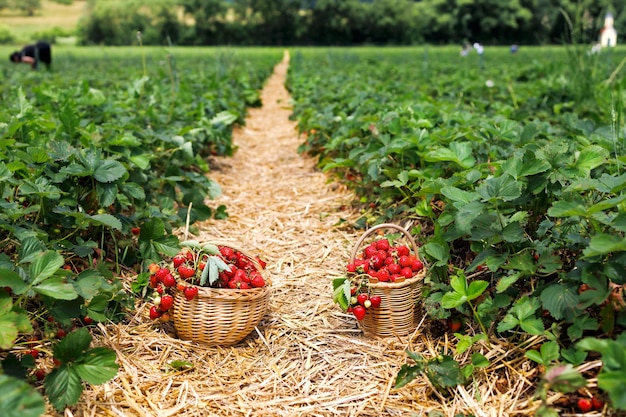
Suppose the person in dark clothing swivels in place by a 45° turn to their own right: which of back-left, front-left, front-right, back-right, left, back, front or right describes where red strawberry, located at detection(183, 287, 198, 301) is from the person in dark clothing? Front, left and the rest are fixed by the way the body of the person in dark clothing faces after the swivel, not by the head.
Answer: back-left

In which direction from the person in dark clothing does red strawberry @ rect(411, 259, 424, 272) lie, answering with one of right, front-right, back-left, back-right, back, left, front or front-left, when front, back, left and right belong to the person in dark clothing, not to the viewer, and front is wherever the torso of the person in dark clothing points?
left

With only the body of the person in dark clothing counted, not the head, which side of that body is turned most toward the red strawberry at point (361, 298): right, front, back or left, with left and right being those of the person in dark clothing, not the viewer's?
left

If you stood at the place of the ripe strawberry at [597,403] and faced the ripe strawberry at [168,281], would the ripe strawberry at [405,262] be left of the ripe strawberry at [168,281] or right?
right

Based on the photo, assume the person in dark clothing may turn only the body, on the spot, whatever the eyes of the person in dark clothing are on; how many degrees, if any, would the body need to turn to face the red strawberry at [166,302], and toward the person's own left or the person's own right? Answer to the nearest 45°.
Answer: approximately 90° to the person's own left

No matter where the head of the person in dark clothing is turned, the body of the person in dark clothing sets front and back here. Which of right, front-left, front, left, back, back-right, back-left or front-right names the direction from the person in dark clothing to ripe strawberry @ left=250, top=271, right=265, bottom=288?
left

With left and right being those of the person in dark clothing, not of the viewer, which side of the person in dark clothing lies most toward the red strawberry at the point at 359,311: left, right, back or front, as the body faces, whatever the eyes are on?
left

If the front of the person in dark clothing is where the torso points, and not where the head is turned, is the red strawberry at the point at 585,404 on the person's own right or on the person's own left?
on the person's own left

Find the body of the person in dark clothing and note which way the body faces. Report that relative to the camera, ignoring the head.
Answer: to the viewer's left

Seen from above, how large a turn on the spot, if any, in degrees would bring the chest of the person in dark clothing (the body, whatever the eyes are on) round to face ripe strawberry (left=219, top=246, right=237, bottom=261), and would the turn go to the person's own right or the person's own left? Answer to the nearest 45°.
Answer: approximately 90° to the person's own left

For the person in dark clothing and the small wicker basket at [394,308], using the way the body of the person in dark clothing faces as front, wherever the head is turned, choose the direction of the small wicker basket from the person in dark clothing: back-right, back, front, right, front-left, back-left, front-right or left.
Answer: left

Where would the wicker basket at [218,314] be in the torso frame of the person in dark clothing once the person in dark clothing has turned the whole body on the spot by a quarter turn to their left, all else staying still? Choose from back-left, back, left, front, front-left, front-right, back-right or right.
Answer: front

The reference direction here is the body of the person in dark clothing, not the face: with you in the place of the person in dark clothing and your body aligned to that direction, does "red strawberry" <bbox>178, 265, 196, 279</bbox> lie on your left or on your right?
on your left

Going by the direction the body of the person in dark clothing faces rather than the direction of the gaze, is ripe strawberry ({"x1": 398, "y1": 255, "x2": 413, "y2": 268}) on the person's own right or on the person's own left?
on the person's own left
